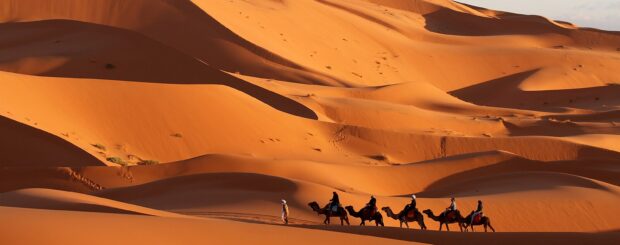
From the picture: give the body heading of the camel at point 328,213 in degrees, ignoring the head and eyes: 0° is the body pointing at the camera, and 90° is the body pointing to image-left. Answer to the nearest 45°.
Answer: approximately 90°
